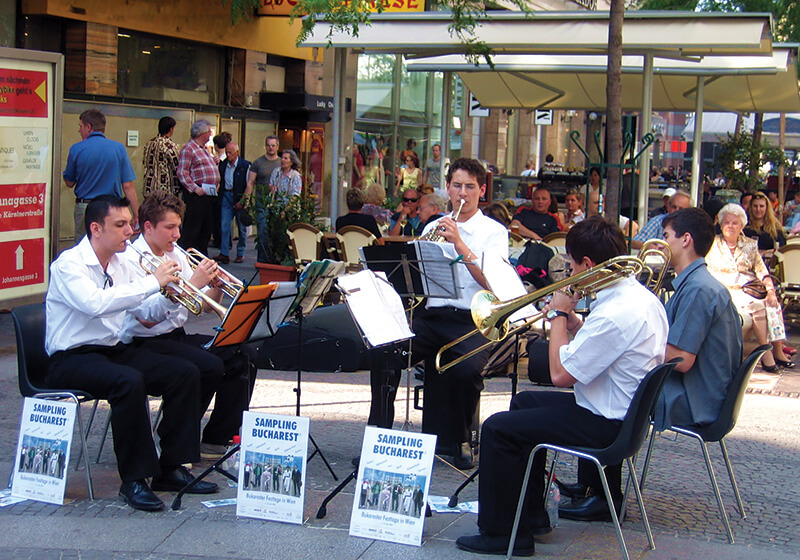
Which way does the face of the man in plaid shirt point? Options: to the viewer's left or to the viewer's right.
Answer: to the viewer's right

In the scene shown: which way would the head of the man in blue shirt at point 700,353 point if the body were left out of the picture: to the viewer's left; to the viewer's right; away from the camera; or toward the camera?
to the viewer's left

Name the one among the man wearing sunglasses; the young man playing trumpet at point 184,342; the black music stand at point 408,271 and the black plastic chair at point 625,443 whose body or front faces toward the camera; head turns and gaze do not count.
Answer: the man wearing sunglasses

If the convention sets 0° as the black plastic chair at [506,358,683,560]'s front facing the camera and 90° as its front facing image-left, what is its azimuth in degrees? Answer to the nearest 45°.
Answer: approximately 90°

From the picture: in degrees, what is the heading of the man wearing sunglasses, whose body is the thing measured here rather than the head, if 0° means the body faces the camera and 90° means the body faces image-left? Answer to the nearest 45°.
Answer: approximately 0°

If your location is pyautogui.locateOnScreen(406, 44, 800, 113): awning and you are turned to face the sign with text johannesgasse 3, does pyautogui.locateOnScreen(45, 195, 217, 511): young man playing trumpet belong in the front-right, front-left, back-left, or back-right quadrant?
front-left

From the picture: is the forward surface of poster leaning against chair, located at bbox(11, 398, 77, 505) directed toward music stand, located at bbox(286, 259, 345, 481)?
no

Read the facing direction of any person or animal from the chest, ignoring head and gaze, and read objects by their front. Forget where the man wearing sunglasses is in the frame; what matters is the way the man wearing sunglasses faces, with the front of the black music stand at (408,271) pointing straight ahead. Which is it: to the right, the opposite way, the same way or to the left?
the opposite way

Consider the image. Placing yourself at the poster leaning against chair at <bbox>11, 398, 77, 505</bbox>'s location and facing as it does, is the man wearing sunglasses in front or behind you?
behind

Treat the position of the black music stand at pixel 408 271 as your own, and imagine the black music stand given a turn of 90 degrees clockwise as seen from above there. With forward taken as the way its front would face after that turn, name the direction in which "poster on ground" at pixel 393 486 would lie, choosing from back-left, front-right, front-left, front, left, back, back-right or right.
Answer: right

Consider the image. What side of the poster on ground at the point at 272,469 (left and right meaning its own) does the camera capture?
front

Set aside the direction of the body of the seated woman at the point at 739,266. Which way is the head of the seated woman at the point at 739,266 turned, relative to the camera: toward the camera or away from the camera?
toward the camera

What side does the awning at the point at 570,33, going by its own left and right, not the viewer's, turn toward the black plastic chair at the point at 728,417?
front

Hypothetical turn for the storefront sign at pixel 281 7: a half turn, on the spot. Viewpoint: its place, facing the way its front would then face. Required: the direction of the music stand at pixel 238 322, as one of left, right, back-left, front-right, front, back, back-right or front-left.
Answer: back

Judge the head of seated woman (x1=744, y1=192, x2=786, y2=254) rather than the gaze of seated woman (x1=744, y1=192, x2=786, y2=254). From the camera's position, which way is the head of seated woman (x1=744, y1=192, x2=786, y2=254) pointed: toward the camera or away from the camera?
toward the camera
